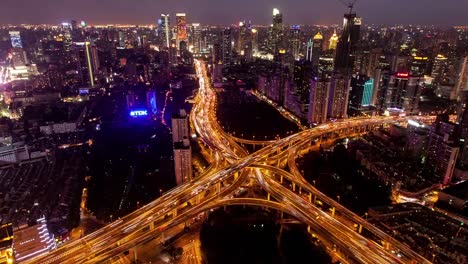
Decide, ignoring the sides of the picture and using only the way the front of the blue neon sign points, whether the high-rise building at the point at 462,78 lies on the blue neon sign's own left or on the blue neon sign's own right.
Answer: on the blue neon sign's own left

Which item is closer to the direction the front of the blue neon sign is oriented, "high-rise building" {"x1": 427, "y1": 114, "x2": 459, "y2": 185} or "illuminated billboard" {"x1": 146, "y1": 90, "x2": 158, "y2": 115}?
the high-rise building

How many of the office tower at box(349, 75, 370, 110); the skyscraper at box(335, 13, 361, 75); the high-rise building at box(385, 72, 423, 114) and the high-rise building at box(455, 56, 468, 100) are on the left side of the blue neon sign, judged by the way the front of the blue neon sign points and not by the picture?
4

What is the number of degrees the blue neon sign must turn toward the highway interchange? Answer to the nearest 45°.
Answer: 0° — it already faces it

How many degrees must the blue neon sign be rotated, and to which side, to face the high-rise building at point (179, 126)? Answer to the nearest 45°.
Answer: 0° — it already faces it

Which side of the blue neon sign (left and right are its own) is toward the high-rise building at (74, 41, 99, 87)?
back

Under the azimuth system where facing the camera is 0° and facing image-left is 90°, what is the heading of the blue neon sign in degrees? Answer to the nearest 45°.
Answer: approximately 0°

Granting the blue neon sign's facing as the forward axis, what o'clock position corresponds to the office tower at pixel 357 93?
The office tower is roughly at 9 o'clock from the blue neon sign.

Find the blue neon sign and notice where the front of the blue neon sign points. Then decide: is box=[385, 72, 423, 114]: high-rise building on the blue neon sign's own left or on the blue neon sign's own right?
on the blue neon sign's own left

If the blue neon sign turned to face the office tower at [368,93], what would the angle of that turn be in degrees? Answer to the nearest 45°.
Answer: approximately 90° to its left

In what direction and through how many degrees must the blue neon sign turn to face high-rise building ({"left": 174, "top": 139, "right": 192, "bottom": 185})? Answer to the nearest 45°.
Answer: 0° — it already faces it
